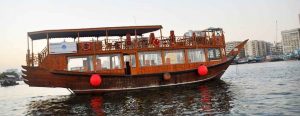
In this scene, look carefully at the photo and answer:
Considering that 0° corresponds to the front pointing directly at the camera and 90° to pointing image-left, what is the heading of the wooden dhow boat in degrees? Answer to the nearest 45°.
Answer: approximately 270°
